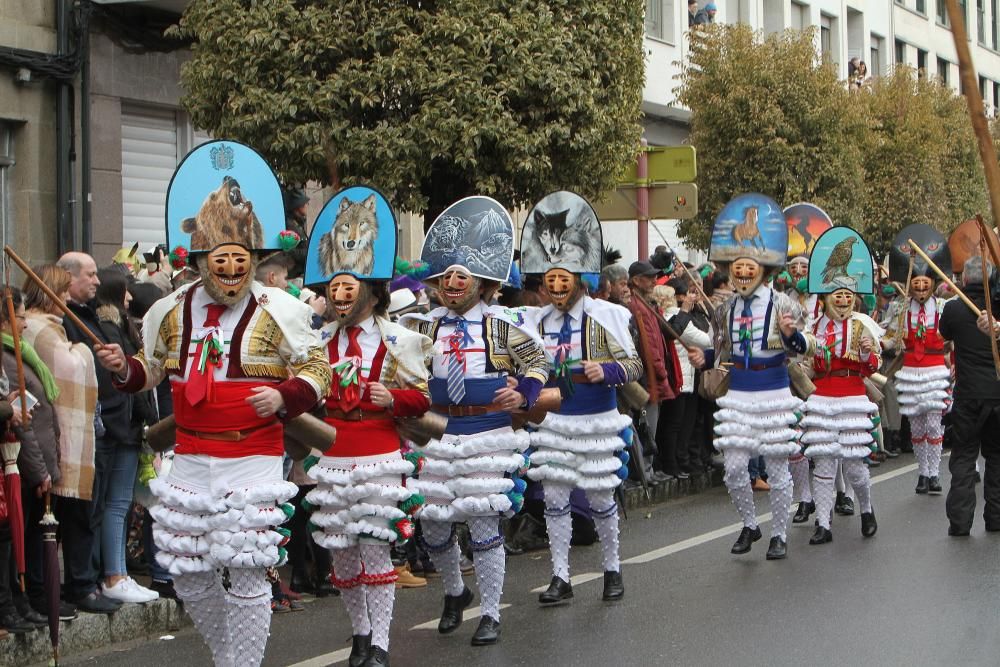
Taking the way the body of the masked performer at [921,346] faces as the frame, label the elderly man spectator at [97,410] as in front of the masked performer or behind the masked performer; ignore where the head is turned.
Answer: in front

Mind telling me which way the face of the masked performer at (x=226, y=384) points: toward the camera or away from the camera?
toward the camera

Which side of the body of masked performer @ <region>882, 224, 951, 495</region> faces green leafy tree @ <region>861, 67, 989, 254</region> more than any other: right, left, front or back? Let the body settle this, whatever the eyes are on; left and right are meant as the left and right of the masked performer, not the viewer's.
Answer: back

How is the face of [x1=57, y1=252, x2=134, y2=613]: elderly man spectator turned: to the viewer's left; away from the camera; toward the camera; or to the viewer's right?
to the viewer's right

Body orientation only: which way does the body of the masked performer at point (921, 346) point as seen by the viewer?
toward the camera

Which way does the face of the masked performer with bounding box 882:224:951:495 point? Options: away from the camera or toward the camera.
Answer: toward the camera

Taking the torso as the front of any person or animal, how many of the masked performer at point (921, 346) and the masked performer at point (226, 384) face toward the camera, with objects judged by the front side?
2

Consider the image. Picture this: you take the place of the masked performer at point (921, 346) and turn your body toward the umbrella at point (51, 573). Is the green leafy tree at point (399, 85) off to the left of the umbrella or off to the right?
right

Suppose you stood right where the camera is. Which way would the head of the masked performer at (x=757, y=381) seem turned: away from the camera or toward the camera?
toward the camera

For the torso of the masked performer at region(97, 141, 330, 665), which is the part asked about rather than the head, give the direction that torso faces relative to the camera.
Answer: toward the camera
